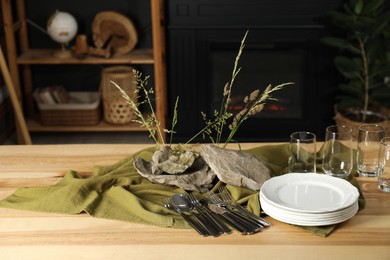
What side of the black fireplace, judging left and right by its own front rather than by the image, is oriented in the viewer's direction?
front

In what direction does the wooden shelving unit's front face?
toward the camera

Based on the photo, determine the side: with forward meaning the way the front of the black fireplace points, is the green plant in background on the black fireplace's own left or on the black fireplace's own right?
on the black fireplace's own left

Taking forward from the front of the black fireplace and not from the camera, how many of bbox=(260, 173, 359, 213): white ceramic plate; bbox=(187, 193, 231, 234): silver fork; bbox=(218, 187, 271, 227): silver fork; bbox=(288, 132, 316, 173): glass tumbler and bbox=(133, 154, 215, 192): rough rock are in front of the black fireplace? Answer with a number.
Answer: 5

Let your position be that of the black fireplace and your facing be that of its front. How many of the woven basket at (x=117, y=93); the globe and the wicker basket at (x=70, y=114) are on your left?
0

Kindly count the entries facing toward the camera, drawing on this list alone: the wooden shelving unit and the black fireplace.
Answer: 2

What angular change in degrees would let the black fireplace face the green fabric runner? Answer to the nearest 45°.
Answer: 0° — it already faces it

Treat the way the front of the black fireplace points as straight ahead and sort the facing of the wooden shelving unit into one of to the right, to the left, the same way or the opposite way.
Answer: the same way

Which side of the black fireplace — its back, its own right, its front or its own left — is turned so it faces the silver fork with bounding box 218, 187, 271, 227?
front

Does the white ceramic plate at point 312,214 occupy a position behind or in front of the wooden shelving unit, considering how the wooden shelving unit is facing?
in front

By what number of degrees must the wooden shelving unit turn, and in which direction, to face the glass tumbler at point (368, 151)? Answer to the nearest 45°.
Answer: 0° — it already faces it

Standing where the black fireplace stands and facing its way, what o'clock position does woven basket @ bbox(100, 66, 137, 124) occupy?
The woven basket is roughly at 3 o'clock from the black fireplace.

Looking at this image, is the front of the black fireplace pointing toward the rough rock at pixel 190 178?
yes

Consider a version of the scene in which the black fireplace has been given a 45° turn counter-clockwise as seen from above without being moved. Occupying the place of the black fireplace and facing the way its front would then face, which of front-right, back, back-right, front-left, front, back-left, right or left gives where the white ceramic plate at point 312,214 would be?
front-right

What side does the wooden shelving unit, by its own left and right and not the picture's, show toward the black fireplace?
left

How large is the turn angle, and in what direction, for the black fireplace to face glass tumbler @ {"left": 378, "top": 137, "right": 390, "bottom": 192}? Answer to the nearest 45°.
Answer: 0° — it already faces it

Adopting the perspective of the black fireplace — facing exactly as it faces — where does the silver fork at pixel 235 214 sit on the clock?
The silver fork is roughly at 12 o'clock from the black fireplace.

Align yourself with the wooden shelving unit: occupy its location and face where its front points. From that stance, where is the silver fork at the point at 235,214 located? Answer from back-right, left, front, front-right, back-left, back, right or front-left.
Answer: front
